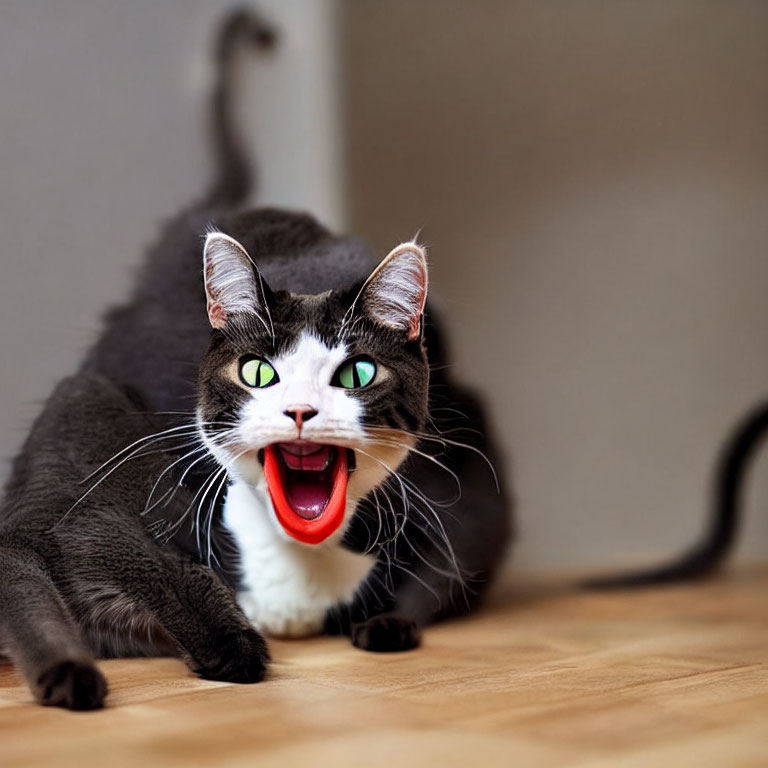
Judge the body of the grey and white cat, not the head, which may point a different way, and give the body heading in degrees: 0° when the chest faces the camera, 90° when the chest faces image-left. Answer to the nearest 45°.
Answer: approximately 0°
